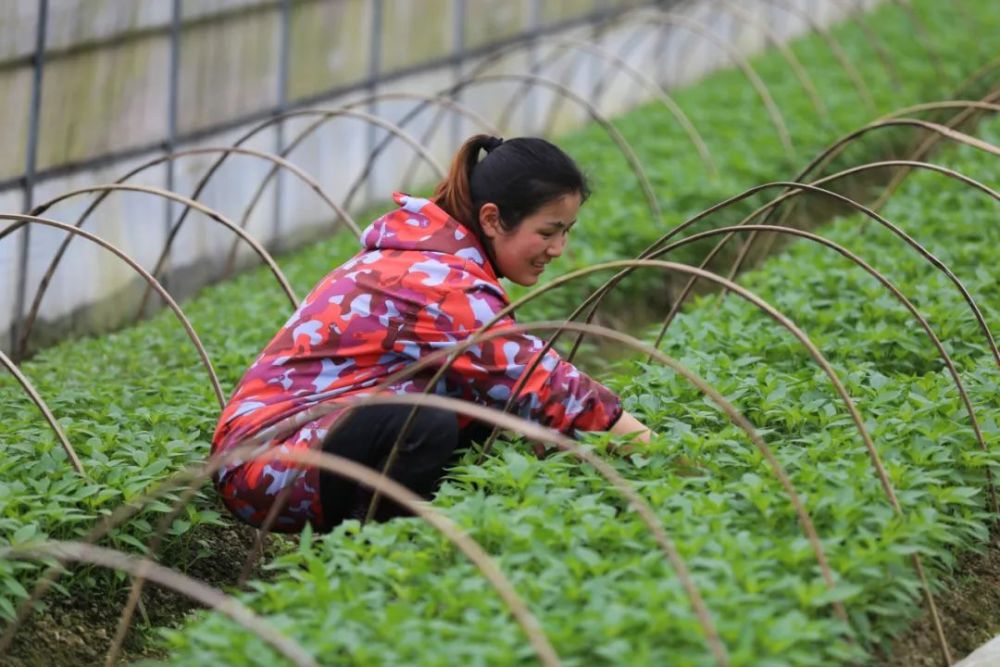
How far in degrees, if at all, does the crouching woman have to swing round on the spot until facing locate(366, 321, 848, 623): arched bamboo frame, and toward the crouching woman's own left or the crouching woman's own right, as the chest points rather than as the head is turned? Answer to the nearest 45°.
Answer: approximately 45° to the crouching woman's own right

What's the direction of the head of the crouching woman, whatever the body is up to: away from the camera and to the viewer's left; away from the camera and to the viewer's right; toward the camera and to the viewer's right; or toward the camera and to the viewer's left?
toward the camera and to the viewer's right

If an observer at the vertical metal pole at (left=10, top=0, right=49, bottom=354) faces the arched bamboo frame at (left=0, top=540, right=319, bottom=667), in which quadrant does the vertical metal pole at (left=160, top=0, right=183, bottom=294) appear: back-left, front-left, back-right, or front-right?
back-left

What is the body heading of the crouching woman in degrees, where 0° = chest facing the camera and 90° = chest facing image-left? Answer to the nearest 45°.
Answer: approximately 270°

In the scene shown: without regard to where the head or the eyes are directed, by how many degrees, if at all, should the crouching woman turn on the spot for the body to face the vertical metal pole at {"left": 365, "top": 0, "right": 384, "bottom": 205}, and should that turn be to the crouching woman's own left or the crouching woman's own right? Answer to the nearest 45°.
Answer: approximately 90° to the crouching woman's own left

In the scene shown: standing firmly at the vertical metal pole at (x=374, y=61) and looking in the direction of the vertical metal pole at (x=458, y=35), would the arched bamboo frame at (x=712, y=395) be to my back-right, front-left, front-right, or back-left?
back-right

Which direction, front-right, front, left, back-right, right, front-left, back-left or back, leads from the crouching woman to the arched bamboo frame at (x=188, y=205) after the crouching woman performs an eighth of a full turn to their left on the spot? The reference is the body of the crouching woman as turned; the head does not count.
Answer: left
